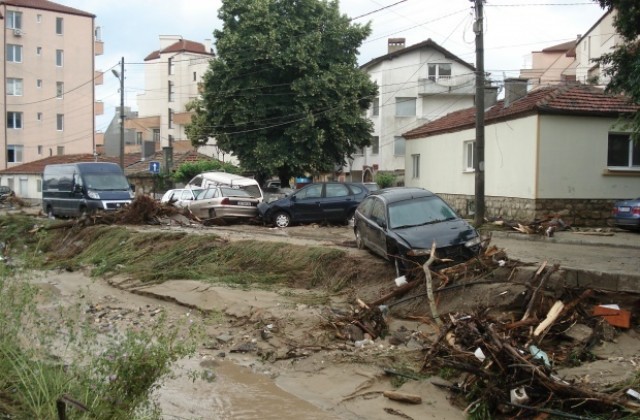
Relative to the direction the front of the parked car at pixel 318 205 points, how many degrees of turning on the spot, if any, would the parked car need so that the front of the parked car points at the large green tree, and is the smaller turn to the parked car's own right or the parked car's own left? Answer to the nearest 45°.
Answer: approximately 90° to the parked car's own right

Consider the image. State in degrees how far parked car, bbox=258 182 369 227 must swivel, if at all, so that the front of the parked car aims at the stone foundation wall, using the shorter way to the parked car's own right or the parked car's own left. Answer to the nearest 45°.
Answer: approximately 180°

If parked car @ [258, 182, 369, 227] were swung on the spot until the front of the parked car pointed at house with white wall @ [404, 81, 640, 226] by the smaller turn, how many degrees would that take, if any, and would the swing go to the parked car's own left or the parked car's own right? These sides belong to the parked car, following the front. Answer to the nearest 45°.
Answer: approximately 180°

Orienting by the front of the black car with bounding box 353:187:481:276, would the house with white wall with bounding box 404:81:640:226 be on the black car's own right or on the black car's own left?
on the black car's own left

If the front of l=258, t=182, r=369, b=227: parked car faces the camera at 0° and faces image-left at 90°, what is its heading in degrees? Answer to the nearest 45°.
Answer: approximately 90°

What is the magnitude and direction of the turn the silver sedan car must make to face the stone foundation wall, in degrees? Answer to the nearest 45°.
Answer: approximately 180°

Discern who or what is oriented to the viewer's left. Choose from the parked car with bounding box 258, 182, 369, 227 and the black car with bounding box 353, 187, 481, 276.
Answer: the parked car

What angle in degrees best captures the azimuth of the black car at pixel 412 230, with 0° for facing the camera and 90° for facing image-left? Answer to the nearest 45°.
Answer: approximately 315°

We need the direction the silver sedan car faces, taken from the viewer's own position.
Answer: facing away from the viewer and to the left of the viewer

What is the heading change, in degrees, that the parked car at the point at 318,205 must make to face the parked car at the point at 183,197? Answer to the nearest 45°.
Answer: approximately 45° to its right

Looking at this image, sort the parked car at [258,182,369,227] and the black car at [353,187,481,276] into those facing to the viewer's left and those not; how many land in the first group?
1

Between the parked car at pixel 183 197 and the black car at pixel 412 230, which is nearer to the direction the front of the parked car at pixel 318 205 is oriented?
the parked car
